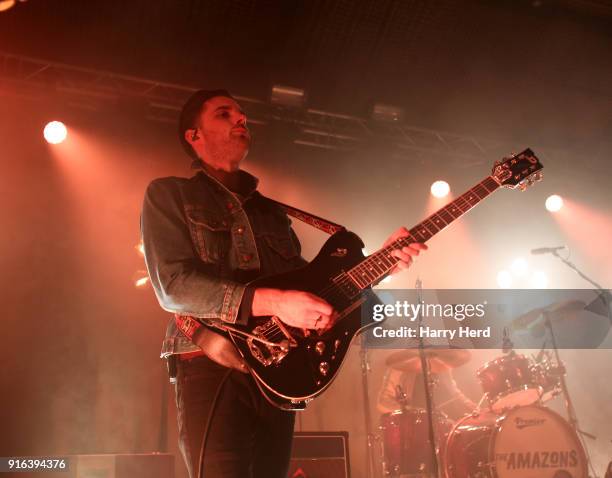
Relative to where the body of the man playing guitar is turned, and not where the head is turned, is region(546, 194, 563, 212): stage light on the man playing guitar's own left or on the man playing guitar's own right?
on the man playing guitar's own left

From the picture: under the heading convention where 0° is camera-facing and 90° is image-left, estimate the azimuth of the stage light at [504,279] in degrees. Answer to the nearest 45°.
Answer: approximately 0°

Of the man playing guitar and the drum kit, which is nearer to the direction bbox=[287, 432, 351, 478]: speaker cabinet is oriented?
the man playing guitar

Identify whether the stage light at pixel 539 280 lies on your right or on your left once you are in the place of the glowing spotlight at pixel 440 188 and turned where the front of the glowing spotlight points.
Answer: on your left

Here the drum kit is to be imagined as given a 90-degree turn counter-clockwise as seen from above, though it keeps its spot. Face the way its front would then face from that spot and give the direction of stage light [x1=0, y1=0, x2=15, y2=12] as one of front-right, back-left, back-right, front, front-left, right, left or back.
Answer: back
